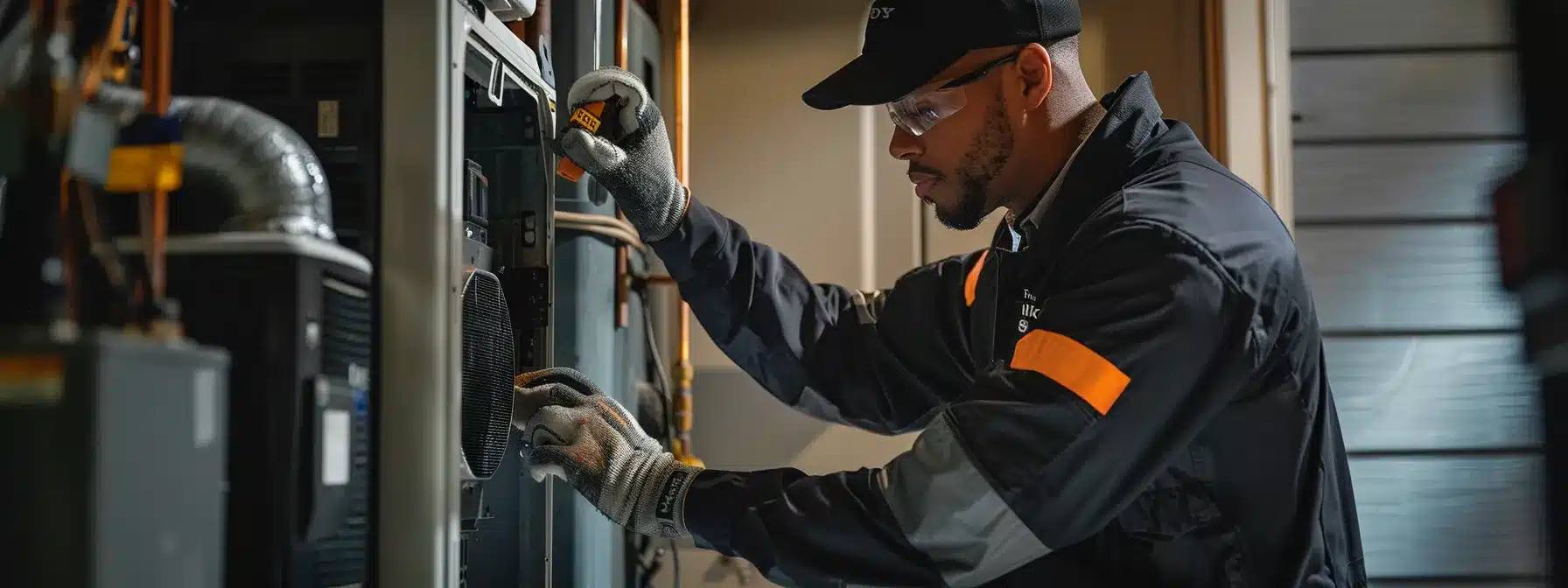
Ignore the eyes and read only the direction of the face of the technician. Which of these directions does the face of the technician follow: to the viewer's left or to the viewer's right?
to the viewer's left

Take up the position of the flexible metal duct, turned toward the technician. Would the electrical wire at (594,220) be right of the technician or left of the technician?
left

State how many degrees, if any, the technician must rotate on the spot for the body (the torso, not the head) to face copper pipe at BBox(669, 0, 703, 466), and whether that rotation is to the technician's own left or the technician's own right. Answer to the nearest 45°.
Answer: approximately 45° to the technician's own right

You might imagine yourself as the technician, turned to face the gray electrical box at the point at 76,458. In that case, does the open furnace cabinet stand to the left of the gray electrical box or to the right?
right

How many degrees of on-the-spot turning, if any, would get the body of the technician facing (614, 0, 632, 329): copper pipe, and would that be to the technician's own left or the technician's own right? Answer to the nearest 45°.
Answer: approximately 45° to the technician's own right

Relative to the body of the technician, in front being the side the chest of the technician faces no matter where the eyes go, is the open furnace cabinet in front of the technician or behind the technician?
in front

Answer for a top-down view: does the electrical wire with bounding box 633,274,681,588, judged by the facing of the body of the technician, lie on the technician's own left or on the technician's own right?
on the technician's own right

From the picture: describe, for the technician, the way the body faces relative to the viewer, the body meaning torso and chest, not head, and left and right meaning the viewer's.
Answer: facing to the left of the viewer

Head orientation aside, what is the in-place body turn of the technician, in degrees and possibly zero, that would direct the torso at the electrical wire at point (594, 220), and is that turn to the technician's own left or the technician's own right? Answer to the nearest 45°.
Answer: approximately 45° to the technician's own right

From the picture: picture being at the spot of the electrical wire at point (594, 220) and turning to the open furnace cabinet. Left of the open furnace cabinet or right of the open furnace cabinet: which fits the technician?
left

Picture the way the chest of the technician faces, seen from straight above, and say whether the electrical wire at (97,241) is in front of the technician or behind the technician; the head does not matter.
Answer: in front
